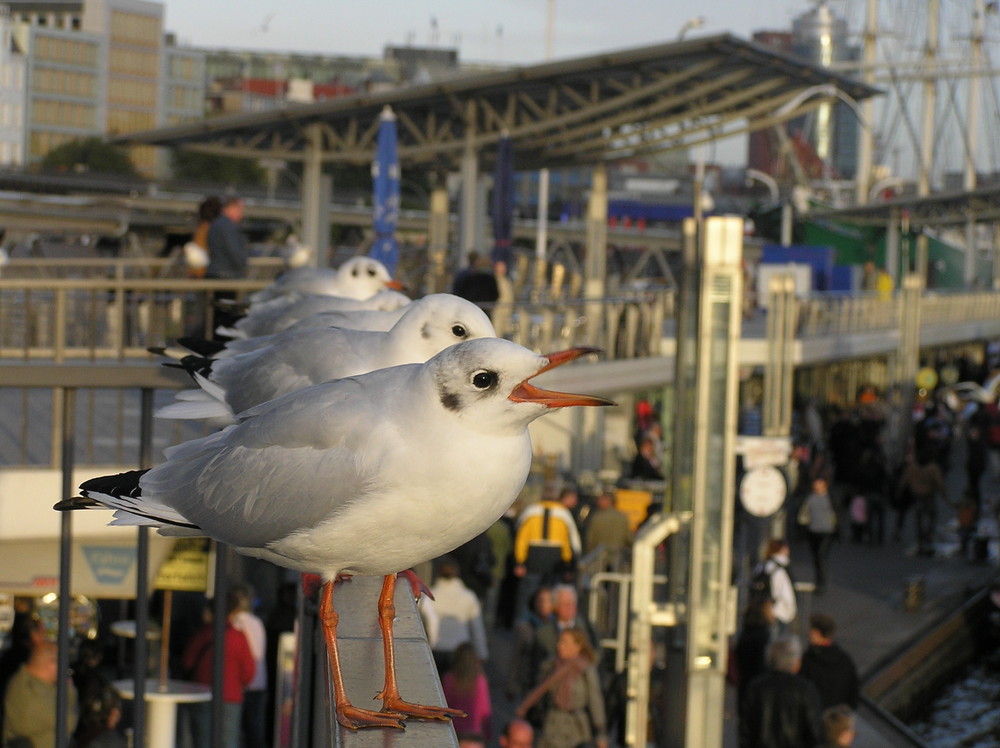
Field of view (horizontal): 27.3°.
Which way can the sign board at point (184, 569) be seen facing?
toward the camera

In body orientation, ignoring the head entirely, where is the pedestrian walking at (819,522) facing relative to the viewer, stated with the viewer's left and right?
facing the viewer

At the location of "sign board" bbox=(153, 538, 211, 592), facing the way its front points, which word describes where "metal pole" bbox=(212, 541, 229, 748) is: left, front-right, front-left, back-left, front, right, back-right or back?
front

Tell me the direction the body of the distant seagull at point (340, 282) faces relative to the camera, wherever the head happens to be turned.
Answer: to the viewer's right

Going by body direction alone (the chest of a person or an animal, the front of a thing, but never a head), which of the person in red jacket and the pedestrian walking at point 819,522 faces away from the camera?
the person in red jacket

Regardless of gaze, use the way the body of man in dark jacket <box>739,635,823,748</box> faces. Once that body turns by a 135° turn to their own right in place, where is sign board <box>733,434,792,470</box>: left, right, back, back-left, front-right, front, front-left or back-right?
back-left

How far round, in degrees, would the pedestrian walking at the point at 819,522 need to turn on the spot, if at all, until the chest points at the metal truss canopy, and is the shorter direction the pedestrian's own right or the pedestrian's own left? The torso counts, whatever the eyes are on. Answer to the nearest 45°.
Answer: approximately 135° to the pedestrian's own right

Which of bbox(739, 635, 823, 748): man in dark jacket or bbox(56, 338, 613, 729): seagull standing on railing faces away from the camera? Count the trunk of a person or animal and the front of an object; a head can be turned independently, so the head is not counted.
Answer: the man in dark jacket

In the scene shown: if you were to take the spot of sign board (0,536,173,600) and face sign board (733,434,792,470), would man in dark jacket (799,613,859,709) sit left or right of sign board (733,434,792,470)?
right

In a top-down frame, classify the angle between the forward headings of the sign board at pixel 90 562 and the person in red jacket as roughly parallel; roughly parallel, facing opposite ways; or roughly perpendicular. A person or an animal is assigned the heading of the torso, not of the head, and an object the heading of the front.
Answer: roughly parallel, facing opposite ways

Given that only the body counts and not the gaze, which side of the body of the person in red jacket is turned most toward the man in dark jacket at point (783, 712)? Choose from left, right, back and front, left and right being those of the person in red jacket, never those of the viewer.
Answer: right

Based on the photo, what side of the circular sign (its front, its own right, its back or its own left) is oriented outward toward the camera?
front

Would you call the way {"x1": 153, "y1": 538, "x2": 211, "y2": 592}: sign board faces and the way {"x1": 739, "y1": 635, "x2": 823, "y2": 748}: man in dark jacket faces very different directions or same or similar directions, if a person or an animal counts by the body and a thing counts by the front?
very different directions

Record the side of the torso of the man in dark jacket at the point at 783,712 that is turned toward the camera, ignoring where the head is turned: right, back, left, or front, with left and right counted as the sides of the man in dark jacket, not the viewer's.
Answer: back

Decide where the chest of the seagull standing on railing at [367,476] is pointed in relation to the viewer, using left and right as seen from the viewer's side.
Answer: facing to the right of the viewer

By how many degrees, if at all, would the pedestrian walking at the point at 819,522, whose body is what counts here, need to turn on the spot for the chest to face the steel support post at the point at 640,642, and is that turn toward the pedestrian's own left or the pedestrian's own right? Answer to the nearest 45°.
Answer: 0° — they already face it

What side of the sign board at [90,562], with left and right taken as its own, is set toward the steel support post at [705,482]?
left

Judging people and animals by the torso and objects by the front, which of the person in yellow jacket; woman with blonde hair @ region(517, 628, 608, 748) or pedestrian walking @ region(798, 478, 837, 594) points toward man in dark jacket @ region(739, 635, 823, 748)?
the pedestrian walking
